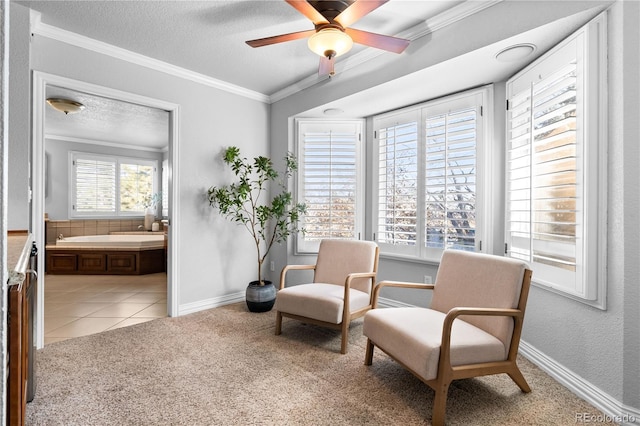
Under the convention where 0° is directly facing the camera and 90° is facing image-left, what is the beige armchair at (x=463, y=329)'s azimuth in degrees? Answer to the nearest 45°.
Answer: approximately 45°

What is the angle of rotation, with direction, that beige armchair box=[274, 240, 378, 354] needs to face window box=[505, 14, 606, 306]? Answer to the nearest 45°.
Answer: approximately 90° to its left

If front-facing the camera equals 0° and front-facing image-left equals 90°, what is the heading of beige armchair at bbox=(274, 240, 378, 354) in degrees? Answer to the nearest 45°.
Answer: approximately 45°

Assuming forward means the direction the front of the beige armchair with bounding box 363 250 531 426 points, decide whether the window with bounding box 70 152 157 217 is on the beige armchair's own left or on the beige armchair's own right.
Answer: on the beige armchair's own right

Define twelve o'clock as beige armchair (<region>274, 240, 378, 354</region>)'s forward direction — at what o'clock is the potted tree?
The potted tree is roughly at 3 o'clock from the beige armchair.

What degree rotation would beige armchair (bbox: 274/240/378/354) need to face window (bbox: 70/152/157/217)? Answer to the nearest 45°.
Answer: approximately 90° to its right

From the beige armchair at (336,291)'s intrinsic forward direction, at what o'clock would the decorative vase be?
The decorative vase is roughly at 3 o'clock from the beige armchair.

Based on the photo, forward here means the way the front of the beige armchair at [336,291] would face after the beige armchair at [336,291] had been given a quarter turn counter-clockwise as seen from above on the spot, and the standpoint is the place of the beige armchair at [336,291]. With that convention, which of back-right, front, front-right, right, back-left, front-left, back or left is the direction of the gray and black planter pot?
back

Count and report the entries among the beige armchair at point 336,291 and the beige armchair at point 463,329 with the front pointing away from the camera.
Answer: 0
